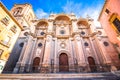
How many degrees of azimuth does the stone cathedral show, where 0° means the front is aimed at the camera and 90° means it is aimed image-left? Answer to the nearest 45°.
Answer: approximately 0°

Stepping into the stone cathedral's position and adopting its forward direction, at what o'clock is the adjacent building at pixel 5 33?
The adjacent building is roughly at 2 o'clock from the stone cathedral.
